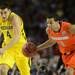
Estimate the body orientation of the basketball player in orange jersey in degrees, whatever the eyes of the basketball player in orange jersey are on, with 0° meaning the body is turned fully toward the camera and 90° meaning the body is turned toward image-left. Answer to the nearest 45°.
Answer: approximately 45°
